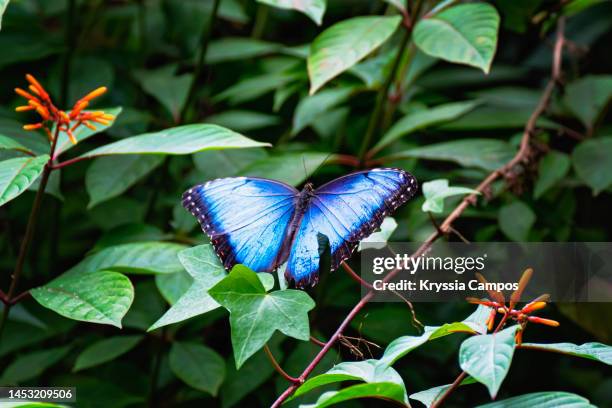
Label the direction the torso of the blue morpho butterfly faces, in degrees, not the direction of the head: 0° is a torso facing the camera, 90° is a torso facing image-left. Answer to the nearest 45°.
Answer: approximately 180°

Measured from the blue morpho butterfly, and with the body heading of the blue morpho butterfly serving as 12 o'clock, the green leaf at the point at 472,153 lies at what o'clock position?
The green leaf is roughly at 1 o'clock from the blue morpho butterfly.

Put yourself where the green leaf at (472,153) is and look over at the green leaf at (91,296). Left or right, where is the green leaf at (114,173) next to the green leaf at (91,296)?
right

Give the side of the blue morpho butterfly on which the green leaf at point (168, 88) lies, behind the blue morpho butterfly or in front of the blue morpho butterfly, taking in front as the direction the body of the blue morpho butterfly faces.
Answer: in front

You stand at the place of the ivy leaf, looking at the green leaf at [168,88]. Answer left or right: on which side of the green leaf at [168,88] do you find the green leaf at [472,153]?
right

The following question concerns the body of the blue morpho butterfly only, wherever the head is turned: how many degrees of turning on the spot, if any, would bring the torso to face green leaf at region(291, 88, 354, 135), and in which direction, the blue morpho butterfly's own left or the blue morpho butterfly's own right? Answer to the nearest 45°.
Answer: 0° — it already faces it
